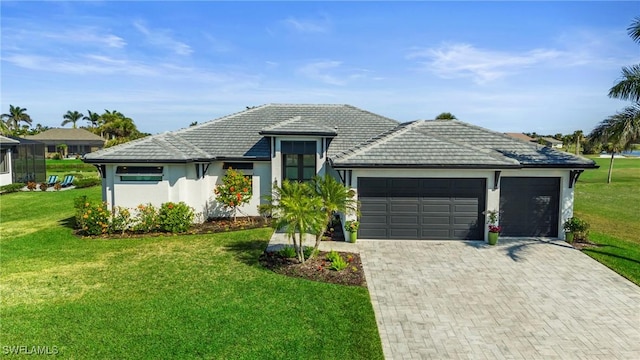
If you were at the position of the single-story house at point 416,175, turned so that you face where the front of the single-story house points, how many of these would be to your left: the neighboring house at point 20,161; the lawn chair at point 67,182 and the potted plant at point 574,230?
1

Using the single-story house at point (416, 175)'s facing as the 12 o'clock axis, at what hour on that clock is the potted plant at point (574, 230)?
The potted plant is roughly at 9 o'clock from the single-story house.

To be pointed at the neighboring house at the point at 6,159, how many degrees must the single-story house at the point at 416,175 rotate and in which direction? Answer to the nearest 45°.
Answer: approximately 135° to its right

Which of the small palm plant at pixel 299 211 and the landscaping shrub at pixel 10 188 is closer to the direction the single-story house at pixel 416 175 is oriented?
the small palm plant

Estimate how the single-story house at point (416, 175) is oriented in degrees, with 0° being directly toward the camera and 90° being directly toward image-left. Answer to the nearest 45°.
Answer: approximately 0°

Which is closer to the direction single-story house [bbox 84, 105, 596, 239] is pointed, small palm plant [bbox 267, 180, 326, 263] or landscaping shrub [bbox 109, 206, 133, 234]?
the small palm plant

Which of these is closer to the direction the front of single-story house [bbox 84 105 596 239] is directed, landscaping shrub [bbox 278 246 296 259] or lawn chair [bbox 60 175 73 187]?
the landscaping shrub

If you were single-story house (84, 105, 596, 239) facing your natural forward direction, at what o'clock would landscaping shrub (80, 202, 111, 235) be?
The landscaping shrub is roughly at 3 o'clock from the single-story house.

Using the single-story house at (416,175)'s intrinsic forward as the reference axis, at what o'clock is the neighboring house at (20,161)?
The neighboring house is roughly at 4 o'clock from the single-story house.

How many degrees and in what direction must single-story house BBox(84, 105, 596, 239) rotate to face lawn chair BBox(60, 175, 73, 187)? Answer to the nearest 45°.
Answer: approximately 135° to its right

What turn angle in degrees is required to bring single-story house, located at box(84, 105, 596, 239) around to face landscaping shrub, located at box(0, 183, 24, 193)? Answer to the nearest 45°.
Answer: approximately 135° to its right
